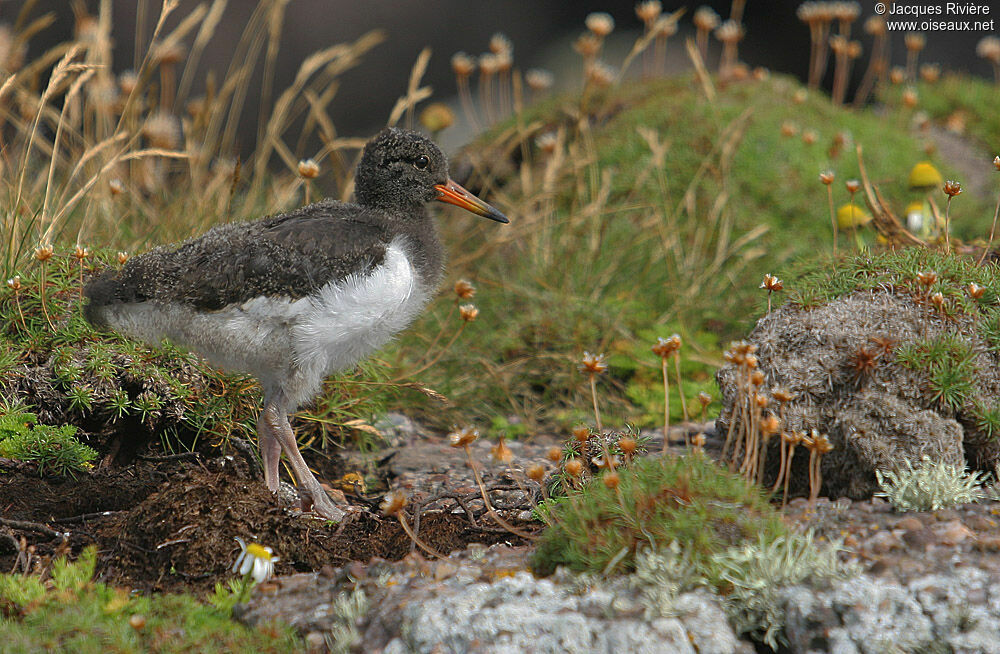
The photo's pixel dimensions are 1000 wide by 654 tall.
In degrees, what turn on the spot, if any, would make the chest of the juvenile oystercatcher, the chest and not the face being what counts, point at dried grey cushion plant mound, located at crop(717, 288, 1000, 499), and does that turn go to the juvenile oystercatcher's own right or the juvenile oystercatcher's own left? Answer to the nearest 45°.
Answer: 0° — it already faces it

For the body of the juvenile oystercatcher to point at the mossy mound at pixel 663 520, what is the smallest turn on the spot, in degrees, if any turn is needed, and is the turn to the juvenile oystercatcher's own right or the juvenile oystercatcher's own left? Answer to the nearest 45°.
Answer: approximately 45° to the juvenile oystercatcher's own right

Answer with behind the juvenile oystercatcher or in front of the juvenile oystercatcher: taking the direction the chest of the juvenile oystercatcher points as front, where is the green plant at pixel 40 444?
behind

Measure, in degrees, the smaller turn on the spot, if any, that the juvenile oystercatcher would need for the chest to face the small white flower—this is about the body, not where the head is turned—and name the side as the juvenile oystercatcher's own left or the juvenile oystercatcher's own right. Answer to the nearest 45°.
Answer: approximately 90° to the juvenile oystercatcher's own right

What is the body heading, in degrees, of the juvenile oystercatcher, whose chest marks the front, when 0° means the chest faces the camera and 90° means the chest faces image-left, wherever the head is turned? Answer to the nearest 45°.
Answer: approximately 270°

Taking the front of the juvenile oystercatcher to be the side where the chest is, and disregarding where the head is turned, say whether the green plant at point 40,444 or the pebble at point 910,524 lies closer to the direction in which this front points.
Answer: the pebble

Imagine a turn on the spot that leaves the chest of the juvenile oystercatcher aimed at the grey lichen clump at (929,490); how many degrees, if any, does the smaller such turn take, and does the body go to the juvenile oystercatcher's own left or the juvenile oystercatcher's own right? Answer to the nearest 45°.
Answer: approximately 45° to the juvenile oystercatcher's own right

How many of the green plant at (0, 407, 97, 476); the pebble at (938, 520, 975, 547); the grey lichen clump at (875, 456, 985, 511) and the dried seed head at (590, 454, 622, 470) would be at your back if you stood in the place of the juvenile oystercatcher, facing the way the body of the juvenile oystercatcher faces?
1

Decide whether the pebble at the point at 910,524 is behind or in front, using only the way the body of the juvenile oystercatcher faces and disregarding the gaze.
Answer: in front
